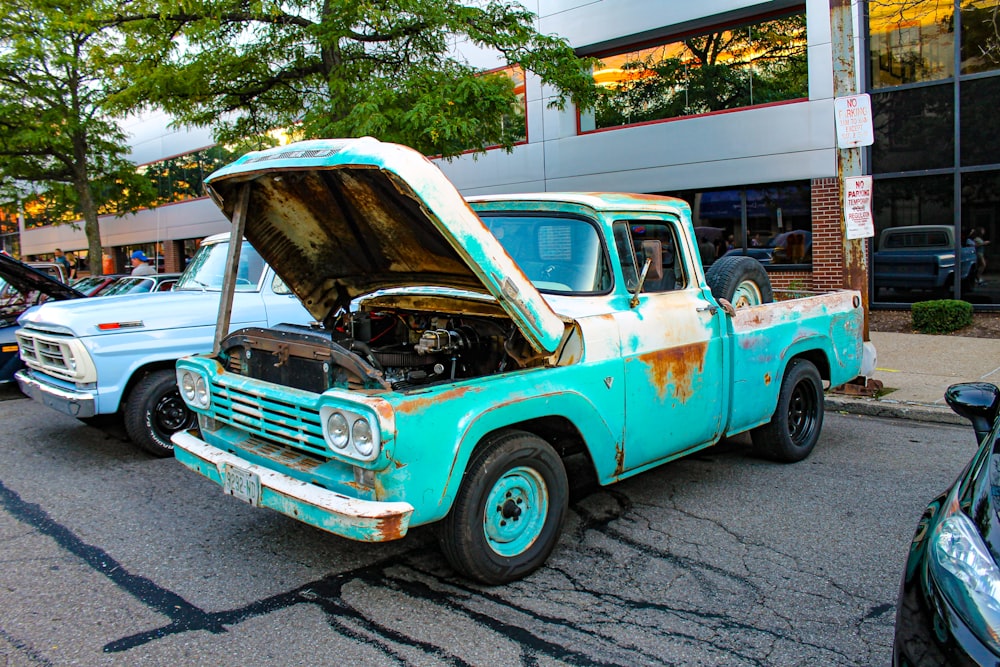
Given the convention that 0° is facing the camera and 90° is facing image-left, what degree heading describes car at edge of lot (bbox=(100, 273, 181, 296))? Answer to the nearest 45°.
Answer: approximately 45°

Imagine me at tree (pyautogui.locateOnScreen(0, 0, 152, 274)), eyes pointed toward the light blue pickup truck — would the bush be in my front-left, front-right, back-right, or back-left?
front-left

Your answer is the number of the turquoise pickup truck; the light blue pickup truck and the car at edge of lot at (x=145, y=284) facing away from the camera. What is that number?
0

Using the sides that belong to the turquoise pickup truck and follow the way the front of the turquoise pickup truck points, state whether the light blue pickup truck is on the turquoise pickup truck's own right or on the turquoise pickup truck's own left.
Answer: on the turquoise pickup truck's own right

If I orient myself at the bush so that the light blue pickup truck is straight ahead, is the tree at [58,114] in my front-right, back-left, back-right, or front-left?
front-right

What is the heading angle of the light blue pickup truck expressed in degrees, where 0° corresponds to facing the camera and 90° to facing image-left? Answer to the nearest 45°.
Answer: approximately 45°

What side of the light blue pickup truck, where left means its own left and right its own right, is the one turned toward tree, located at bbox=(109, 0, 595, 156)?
back

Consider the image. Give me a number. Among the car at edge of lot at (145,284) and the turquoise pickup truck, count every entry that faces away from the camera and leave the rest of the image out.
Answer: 0

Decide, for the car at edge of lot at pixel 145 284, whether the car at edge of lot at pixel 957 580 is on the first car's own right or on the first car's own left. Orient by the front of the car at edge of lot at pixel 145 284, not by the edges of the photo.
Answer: on the first car's own left

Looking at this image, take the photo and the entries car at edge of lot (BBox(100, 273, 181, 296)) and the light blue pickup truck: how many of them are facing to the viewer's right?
0

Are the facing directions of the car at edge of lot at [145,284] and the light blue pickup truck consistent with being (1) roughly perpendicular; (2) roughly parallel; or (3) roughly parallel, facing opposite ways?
roughly parallel

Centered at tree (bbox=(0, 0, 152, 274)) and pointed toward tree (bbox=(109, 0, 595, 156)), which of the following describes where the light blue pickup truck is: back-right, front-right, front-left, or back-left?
front-right

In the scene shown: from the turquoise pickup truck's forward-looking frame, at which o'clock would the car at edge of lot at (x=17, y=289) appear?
The car at edge of lot is roughly at 3 o'clock from the turquoise pickup truck.

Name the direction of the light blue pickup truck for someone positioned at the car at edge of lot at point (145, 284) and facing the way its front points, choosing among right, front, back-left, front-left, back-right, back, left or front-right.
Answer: front-left

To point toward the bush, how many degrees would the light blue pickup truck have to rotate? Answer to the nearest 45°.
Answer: approximately 135° to its left
